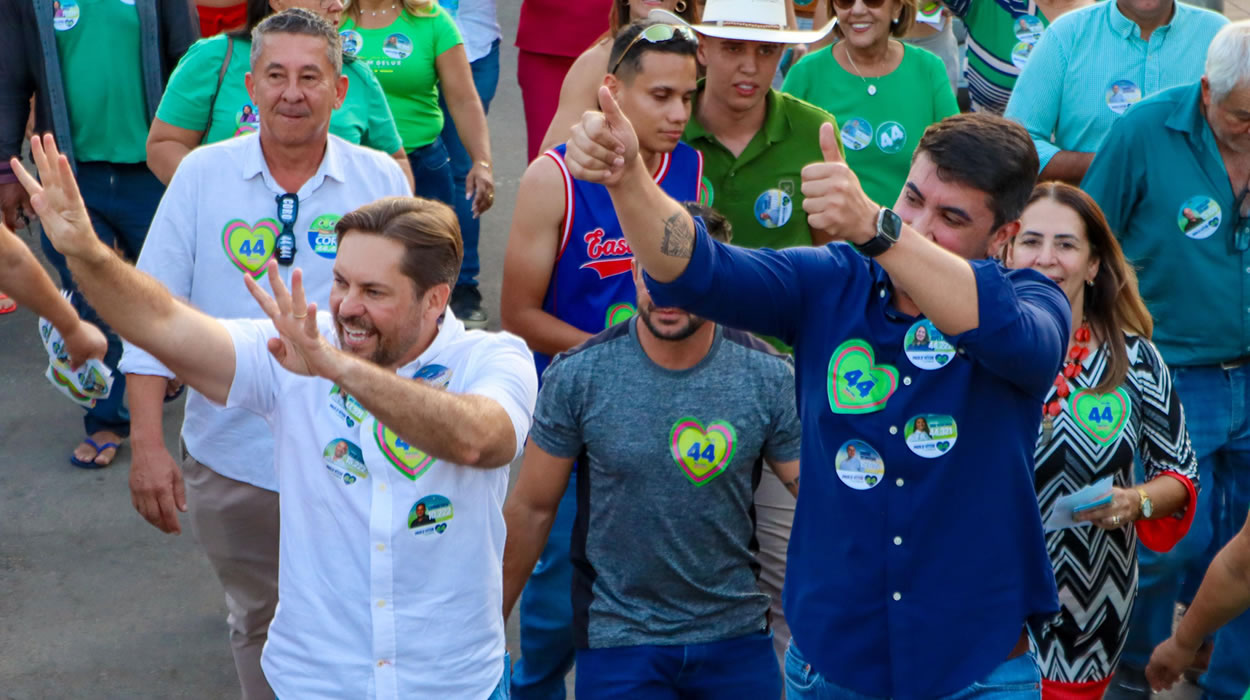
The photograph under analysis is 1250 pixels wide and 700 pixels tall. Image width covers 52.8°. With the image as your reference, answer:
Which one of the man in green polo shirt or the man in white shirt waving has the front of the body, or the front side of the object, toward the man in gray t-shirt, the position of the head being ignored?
the man in green polo shirt

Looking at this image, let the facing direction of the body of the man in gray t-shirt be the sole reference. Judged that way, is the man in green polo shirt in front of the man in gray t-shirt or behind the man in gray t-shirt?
behind

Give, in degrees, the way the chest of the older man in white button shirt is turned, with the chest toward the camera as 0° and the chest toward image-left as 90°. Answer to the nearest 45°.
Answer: approximately 0°

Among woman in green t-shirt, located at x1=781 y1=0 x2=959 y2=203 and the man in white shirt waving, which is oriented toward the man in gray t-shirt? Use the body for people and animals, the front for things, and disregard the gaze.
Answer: the woman in green t-shirt

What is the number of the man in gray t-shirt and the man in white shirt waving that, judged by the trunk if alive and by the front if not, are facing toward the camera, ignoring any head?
2

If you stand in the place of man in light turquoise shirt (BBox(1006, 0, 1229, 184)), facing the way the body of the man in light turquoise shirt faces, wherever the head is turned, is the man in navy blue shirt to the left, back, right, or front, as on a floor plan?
front

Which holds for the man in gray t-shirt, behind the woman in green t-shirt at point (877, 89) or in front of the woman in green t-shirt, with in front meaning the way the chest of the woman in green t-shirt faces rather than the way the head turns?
in front
